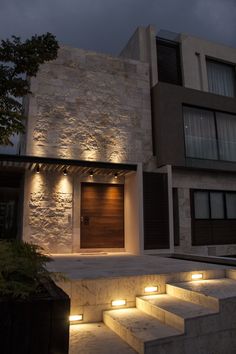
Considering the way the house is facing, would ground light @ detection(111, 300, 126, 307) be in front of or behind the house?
in front

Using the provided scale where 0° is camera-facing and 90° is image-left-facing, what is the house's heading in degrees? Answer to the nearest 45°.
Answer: approximately 0°

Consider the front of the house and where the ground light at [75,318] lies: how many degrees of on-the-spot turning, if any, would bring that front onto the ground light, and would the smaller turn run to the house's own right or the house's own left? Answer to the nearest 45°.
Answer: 0° — it already faces it

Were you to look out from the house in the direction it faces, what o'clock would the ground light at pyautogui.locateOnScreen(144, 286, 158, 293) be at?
The ground light is roughly at 12 o'clock from the house.

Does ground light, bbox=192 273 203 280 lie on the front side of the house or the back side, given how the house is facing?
on the front side

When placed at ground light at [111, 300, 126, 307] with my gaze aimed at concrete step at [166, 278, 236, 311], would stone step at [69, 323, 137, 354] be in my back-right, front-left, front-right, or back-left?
back-right

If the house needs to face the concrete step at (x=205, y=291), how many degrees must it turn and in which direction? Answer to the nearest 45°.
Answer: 0° — it already faces it
